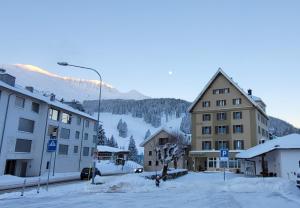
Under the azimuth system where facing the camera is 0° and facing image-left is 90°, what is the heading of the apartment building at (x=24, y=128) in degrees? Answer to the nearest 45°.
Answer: approximately 315°
